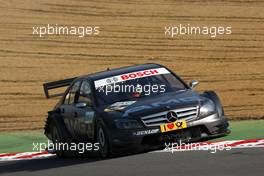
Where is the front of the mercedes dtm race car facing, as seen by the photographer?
facing the viewer and to the right of the viewer
